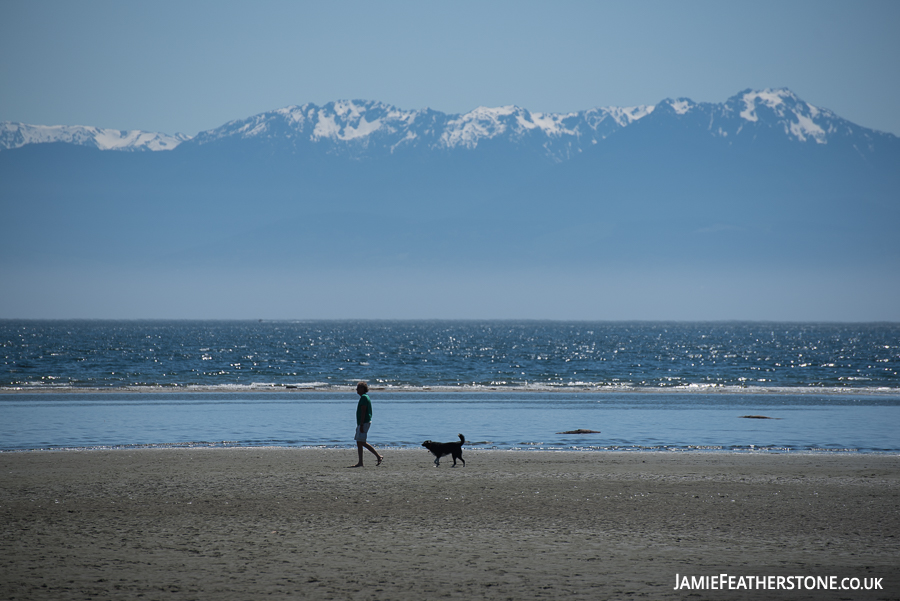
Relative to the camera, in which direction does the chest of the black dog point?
to the viewer's left
